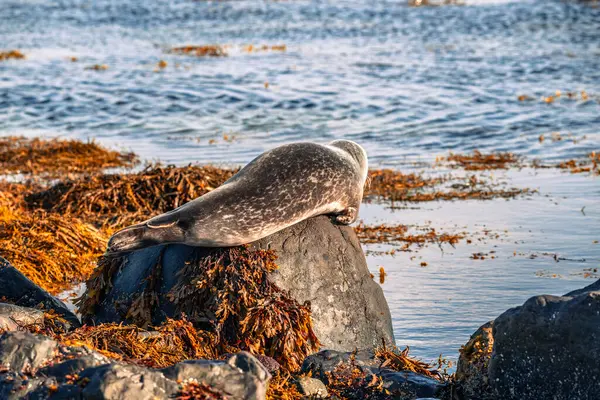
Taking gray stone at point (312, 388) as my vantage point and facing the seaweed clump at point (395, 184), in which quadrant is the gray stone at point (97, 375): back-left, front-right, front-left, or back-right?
back-left

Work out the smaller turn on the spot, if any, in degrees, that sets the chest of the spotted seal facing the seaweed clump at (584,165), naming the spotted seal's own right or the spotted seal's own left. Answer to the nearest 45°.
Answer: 0° — it already faces it

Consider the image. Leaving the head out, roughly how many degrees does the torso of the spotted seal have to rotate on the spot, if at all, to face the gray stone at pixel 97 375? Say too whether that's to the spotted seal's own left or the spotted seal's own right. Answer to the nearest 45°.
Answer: approximately 135° to the spotted seal's own right

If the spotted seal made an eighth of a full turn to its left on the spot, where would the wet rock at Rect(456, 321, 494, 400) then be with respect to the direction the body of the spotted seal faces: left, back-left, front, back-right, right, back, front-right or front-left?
back-right

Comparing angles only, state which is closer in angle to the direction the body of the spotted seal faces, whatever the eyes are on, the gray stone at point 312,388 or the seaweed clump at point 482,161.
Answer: the seaweed clump

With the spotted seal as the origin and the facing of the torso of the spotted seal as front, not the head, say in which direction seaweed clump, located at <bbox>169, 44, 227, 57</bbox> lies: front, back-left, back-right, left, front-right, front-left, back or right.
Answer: front-left

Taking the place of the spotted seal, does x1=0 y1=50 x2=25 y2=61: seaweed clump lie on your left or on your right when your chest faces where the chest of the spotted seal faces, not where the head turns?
on your left

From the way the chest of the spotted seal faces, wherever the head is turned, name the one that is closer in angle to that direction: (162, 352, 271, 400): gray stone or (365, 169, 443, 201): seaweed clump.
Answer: the seaweed clump

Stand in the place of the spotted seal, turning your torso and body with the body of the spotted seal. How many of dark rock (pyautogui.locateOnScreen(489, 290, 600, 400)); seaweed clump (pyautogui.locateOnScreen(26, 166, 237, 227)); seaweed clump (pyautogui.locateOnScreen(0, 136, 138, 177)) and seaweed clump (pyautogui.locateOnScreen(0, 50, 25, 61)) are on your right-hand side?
1

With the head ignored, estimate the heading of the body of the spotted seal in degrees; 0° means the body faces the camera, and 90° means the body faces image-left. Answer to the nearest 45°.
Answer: approximately 225°

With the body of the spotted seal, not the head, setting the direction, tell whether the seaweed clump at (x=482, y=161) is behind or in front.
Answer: in front

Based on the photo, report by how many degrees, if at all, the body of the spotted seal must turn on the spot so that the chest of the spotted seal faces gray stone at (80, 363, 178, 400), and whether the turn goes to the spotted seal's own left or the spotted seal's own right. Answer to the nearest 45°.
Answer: approximately 135° to the spotted seal's own right
